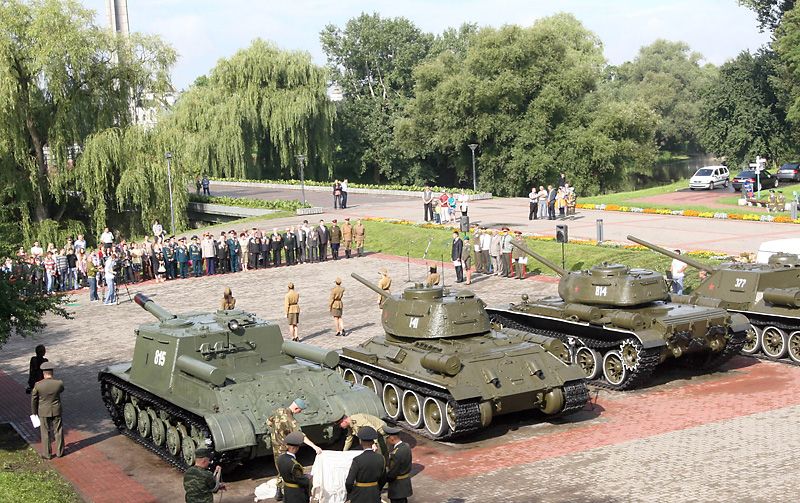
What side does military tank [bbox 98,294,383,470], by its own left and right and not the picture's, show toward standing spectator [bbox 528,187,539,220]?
right

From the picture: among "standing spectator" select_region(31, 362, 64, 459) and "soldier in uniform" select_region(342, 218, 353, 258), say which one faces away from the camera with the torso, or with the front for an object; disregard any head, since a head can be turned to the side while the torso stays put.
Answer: the standing spectator

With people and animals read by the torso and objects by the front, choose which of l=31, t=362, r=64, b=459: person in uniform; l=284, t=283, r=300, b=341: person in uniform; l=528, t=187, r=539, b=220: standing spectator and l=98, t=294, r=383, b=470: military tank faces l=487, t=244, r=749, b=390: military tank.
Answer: l=528, t=187, r=539, b=220: standing spectator

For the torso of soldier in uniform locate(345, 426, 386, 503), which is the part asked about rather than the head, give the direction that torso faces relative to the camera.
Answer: away from the camera

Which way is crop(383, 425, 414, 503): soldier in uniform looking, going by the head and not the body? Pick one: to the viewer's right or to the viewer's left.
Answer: to the viewer's left
